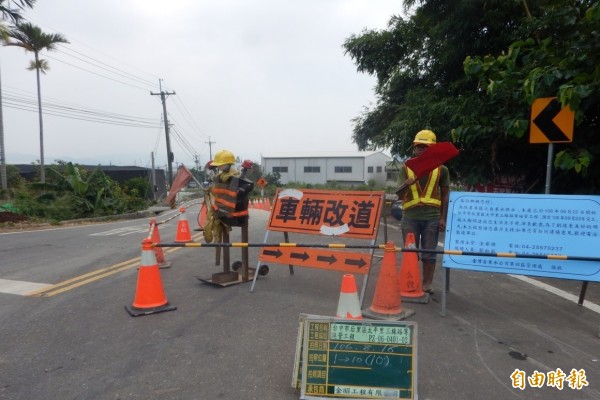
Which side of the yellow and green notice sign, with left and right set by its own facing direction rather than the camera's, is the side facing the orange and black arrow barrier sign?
back

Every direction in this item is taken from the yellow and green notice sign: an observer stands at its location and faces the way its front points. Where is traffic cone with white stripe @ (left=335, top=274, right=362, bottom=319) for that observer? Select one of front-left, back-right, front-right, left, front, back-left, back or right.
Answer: back

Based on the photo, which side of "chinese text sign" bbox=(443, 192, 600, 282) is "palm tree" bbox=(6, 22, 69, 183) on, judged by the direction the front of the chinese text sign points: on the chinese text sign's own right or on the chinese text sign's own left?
on the chinese text sign's own right

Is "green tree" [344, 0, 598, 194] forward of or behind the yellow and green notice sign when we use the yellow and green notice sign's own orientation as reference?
behind

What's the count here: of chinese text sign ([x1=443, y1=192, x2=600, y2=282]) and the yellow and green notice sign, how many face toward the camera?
2

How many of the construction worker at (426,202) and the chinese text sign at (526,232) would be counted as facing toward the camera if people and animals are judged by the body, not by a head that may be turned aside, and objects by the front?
2

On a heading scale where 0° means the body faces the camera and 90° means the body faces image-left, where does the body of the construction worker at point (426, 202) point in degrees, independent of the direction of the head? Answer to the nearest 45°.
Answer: approximately 0°
